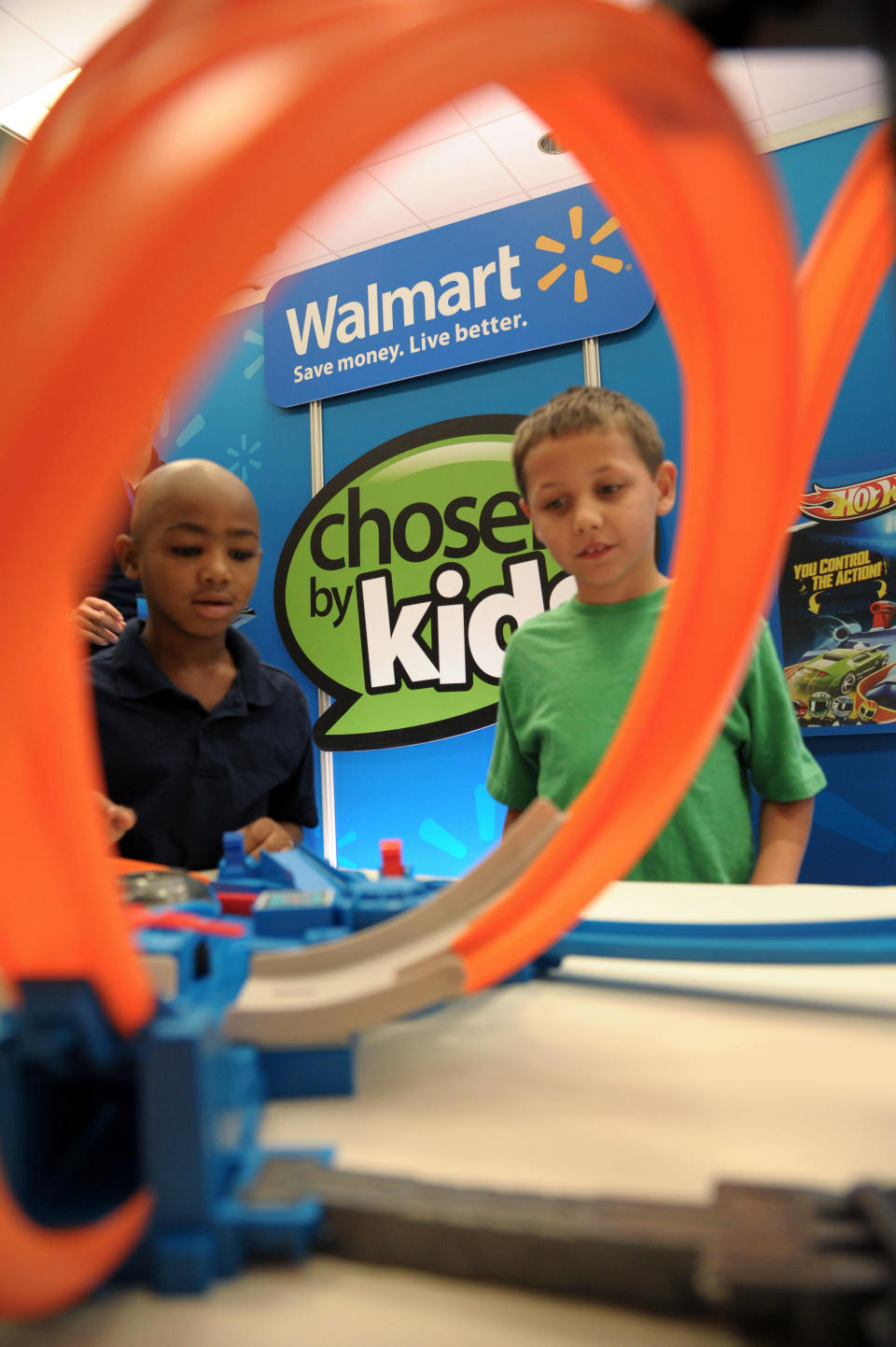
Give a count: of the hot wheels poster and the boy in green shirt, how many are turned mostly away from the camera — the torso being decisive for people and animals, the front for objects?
0

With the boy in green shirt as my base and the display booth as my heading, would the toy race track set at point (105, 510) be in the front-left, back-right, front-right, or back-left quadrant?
back-left

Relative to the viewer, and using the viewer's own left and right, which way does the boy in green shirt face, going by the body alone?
facing the viewer and to the left of the viewer

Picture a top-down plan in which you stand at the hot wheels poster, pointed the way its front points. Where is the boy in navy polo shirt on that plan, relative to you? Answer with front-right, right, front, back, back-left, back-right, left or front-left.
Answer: front-right

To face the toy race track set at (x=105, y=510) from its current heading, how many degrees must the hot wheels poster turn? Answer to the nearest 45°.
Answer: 0° — it already faces it

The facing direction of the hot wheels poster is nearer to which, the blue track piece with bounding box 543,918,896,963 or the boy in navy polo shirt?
the blue track piece

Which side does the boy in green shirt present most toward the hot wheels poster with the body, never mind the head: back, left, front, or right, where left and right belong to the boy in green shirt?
back

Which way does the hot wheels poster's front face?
toward the camera

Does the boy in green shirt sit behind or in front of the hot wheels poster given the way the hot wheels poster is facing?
in front

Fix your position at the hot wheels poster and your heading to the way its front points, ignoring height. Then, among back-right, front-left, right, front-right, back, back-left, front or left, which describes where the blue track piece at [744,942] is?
front

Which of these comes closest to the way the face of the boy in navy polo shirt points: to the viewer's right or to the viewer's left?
to the viewer's right

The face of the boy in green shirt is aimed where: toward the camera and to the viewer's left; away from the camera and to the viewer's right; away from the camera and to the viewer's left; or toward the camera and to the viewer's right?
toward the camera and to the viewer's left
